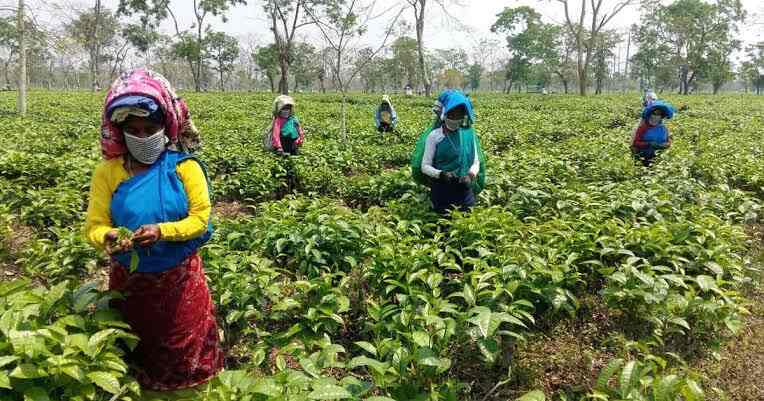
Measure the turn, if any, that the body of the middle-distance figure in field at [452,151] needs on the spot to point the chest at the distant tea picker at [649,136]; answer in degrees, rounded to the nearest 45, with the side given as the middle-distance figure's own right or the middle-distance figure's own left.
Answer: approximately 135° to the middle-distance figure's own left

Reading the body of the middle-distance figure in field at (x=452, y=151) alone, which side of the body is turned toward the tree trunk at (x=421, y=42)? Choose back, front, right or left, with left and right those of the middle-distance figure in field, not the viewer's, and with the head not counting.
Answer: back

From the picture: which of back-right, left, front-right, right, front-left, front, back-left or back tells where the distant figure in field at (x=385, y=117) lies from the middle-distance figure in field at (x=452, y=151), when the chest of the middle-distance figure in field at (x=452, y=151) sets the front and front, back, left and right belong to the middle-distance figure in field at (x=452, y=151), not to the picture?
back

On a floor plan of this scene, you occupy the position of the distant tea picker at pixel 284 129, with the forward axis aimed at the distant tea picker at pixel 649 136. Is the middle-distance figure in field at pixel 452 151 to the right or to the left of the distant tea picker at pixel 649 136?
right

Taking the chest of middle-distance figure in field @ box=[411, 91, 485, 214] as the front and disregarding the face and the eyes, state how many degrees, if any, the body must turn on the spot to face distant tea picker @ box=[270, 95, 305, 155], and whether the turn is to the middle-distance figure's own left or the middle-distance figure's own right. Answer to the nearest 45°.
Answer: approximately 135° to the middle-distance figure's own right

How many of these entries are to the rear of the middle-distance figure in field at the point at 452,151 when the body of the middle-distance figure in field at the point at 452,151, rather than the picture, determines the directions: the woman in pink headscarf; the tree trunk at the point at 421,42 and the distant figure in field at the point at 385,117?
2
